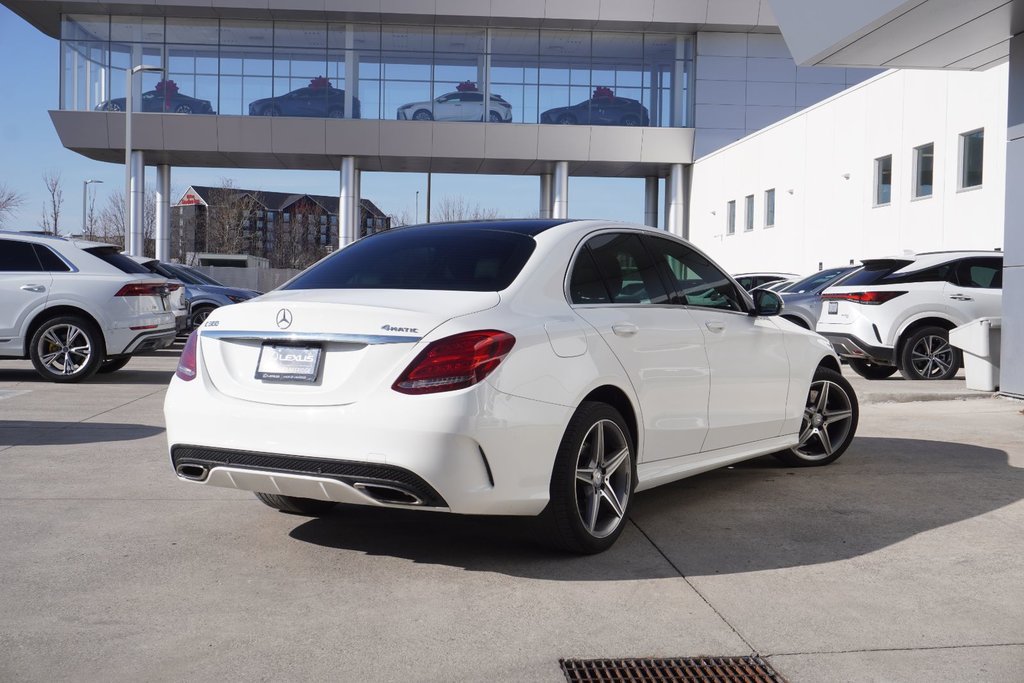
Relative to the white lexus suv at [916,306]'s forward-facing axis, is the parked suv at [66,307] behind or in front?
behind

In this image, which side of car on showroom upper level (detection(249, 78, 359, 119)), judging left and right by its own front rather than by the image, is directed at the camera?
left

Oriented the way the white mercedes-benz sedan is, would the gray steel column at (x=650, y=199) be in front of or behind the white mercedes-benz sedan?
in front

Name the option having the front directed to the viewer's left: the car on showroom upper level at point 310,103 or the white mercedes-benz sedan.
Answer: the car on showroom upper level

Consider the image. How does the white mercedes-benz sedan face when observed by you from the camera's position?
facing away from the viewer and to the right of the viewer

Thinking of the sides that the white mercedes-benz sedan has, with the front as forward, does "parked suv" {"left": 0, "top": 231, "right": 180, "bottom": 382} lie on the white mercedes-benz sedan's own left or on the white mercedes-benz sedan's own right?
on the white mercedes-benz sedan's own left

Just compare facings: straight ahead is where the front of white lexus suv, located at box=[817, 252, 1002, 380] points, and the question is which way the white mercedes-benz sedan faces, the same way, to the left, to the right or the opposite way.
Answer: the same way

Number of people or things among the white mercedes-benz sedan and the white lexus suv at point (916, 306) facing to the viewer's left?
0

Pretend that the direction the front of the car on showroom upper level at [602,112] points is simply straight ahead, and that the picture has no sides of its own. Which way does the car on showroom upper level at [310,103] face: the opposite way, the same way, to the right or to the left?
the same way

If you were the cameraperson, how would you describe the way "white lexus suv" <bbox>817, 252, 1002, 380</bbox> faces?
facing away from the viewer and to the right of the viewer

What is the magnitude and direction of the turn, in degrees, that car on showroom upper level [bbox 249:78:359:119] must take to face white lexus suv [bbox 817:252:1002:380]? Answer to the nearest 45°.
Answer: approximately 90° to its left

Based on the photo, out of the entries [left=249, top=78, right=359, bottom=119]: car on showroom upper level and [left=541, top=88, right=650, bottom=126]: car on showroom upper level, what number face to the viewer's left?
2

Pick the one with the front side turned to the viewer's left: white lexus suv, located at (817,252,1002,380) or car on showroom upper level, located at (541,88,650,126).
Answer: the car on showroom upper level

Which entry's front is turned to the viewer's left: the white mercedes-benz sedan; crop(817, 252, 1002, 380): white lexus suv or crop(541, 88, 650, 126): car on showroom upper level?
the car on showroom upper level

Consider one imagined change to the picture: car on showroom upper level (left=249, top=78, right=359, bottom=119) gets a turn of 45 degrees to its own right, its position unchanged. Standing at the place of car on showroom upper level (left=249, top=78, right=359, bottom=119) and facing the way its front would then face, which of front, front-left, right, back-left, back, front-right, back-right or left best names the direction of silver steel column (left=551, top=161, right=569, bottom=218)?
back-right
